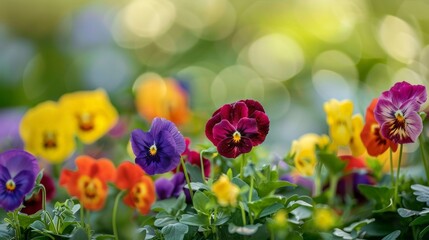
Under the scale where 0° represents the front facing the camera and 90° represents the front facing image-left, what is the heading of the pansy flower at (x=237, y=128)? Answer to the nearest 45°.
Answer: approximately 0°

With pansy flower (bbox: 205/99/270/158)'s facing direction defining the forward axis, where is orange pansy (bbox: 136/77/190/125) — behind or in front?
behind

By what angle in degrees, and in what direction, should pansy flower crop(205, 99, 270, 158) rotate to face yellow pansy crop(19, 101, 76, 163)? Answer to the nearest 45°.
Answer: approximately 135° to its right
